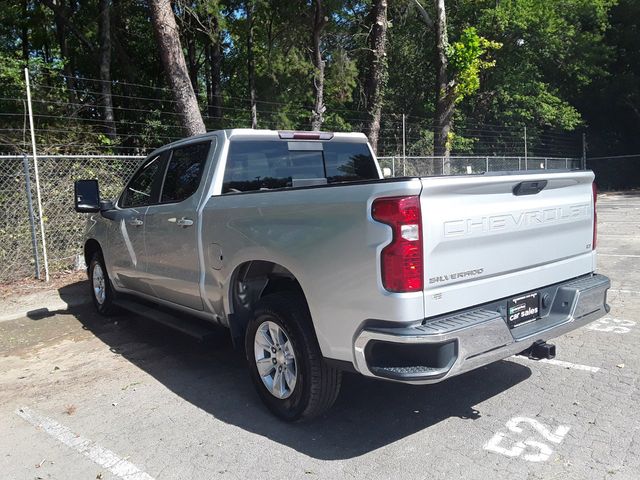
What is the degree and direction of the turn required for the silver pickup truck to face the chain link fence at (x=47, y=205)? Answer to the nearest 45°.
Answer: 0° — it already faces it

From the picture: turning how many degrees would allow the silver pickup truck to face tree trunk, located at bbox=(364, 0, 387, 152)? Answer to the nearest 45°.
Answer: approximately 45° to its right

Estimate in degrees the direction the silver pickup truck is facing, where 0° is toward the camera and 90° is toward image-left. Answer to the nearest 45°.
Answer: approximately 135°

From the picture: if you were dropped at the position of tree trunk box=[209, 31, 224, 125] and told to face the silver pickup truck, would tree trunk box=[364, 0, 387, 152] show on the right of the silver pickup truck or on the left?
left

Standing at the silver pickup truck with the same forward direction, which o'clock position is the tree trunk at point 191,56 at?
The tree trunk is roughly at 1 o'clock from the silver pickup truck.

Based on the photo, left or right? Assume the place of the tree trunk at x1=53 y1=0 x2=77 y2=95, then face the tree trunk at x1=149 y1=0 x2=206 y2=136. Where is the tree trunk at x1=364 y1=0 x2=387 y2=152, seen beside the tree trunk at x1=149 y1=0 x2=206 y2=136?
left

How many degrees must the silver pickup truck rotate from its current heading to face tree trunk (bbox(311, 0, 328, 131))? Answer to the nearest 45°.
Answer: approximately 45° to its right

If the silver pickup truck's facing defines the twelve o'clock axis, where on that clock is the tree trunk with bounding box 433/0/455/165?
The tree trunk is roughly at 2 o'clock from the silver pickup truck.

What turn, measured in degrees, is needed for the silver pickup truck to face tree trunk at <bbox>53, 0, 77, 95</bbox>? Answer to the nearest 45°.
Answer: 0° — it already faces it
